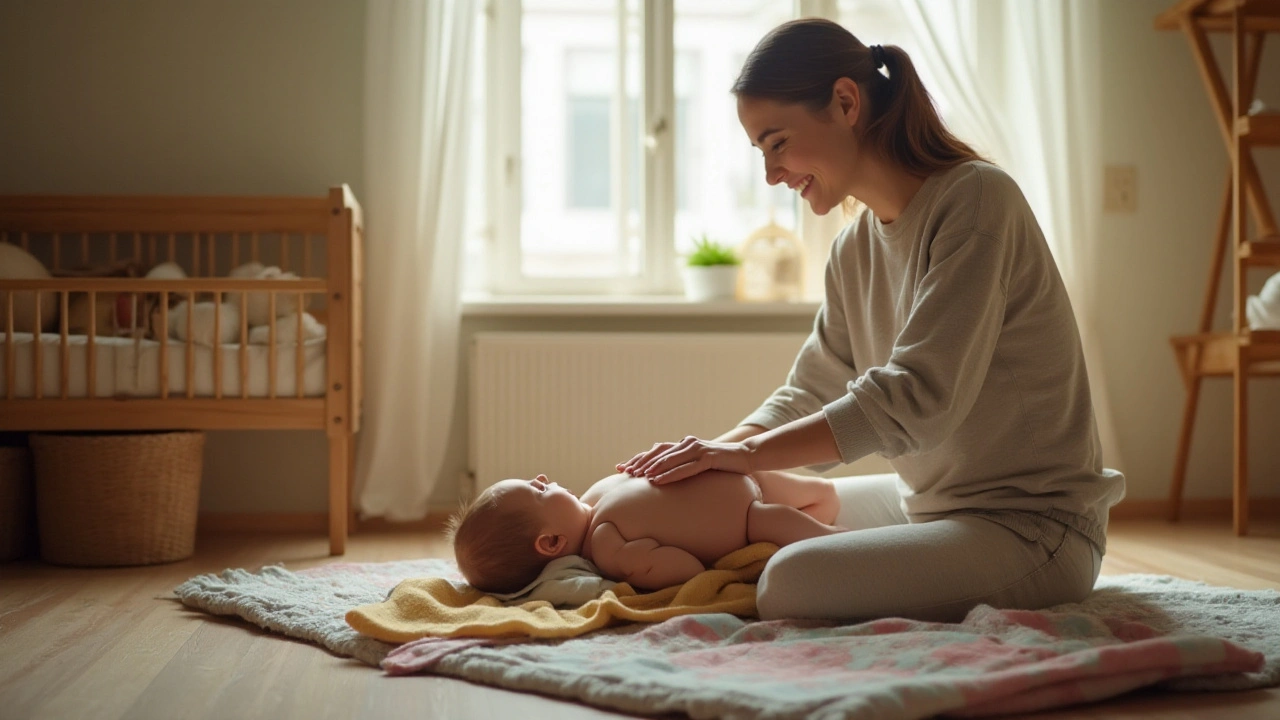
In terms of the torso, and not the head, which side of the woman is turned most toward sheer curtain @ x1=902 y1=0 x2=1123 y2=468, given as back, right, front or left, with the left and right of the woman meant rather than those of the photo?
right

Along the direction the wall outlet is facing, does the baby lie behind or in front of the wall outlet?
in front

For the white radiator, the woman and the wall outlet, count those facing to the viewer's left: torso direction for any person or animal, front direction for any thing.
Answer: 1

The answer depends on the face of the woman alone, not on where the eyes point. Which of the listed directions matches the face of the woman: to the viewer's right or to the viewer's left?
to the viewer's left

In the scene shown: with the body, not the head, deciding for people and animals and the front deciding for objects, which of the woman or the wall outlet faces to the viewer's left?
the woman

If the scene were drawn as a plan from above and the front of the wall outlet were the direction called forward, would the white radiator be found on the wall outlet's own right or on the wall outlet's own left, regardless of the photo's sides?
on the wall outlet's own right

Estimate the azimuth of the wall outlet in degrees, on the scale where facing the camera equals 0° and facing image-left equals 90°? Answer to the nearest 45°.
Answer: approximately 0°

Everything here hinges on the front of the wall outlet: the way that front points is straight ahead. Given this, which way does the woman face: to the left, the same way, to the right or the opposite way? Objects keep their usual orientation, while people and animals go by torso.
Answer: to the right

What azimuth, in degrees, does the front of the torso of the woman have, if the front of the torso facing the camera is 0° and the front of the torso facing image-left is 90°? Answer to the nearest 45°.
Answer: approximately 90°

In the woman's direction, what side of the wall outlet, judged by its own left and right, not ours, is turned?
front

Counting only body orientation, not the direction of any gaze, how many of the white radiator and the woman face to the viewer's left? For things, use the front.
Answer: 1

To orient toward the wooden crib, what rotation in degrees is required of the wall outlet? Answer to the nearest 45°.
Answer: approximately 45° to its right

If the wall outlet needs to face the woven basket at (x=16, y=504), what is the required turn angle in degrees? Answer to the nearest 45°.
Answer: approximately 45° to its right

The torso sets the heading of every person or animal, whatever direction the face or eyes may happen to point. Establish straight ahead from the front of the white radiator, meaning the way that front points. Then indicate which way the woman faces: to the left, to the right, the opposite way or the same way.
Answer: to the right

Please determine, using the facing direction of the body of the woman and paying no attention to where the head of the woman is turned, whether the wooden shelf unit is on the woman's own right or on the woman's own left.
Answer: on the woman's own right

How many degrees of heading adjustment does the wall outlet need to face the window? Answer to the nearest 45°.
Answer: approximately 90° to its right
